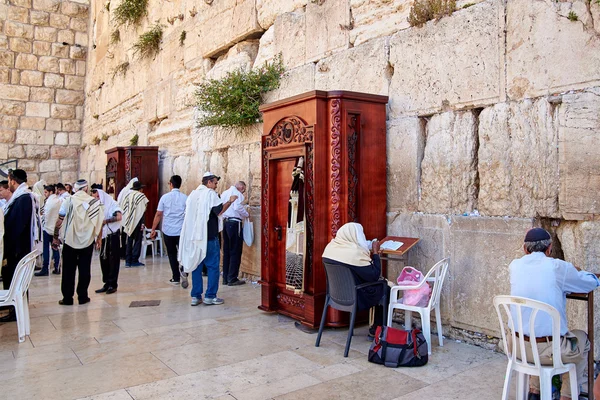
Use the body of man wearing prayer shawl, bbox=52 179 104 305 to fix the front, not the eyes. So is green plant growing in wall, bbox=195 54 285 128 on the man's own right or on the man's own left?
on the man's own right

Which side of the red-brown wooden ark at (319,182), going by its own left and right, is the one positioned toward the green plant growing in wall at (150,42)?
right

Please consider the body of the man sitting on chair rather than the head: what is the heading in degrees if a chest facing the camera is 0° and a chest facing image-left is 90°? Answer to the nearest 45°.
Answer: approximately 225°

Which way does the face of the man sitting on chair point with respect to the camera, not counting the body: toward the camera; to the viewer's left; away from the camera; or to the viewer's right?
away from the camera

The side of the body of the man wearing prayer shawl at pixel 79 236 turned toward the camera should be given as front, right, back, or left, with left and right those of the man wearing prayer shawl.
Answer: back

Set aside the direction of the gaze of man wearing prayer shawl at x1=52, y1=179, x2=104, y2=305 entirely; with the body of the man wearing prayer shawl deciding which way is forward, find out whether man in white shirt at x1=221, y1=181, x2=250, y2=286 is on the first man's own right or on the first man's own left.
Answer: on the first man's own right

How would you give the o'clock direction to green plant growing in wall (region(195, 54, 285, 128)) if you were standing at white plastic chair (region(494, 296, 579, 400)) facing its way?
The green plant growing in wall is roughly at 9 o'clock from the white plastic chair.

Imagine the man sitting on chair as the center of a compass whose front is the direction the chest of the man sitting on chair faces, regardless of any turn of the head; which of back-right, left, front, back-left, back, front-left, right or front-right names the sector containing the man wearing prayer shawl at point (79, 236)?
back-left

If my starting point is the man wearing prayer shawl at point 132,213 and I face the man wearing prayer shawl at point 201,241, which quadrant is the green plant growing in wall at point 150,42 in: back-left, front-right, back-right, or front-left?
back-left

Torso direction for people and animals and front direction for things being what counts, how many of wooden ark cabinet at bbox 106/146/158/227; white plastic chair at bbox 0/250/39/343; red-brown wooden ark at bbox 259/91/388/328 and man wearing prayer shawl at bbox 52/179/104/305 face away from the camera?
1

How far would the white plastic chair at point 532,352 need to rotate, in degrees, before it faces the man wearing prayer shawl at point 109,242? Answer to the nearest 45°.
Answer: approximately 135° to its left

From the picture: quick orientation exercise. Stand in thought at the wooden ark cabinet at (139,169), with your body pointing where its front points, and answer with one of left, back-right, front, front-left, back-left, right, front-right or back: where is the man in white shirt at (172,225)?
front-left

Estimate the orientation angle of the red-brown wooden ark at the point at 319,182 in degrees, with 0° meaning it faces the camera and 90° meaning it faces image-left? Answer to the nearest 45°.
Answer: approximately 45°

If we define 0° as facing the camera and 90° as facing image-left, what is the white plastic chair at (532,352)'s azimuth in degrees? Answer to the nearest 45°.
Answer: approximately 225°
